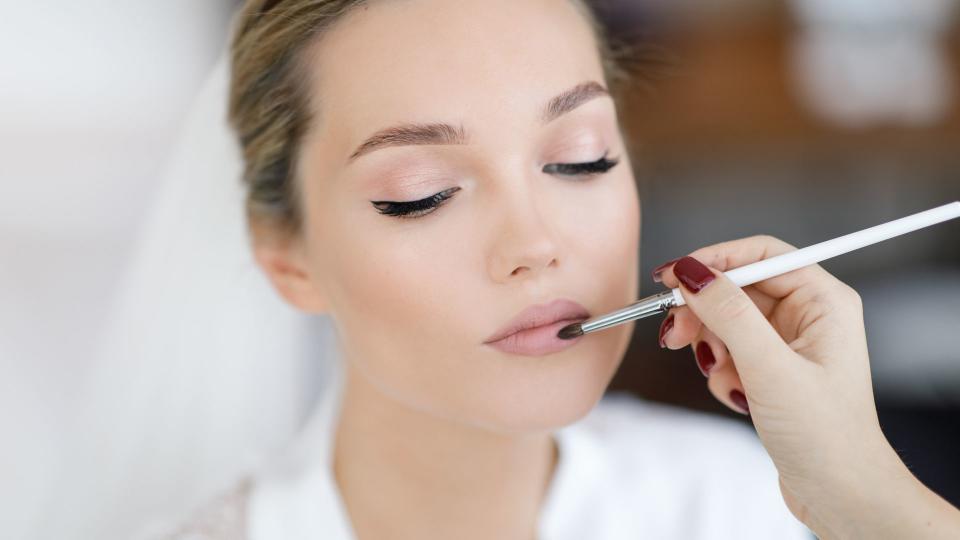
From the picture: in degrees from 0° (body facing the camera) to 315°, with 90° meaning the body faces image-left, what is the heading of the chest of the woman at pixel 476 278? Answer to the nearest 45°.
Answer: approximately 315°

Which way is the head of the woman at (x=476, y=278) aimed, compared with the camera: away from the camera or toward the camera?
toward the camera
